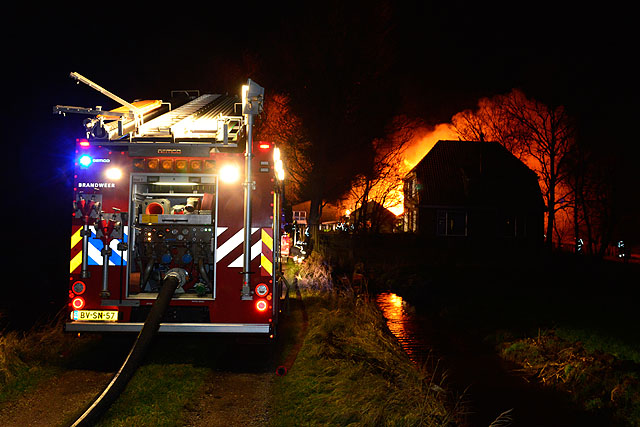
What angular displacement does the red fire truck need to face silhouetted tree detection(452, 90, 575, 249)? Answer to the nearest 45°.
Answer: approximately 45° to its right

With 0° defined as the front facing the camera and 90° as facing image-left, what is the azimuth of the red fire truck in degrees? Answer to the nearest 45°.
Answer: approximately 180°

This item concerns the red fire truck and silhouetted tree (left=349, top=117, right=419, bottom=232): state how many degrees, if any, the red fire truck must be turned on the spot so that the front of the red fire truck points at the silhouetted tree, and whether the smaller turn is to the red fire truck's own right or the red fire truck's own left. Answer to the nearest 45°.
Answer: approximately 45° to the red fire truck's own right

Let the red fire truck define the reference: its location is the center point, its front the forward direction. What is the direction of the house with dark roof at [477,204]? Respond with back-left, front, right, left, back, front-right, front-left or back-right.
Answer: front-right

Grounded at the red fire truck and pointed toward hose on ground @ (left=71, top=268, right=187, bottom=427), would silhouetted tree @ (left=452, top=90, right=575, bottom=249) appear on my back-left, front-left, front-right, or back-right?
back-left
